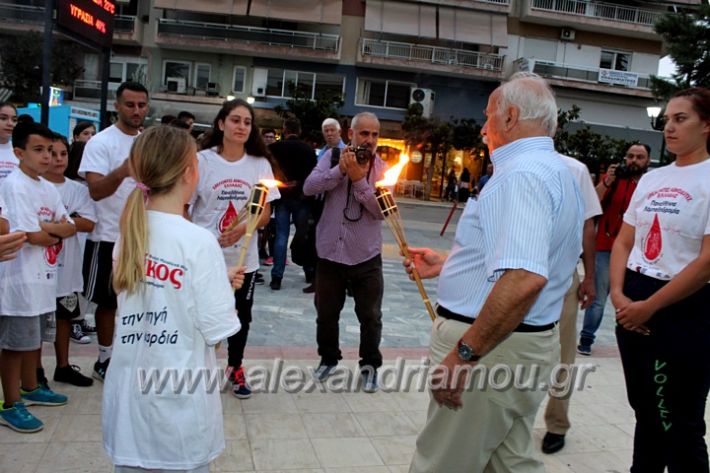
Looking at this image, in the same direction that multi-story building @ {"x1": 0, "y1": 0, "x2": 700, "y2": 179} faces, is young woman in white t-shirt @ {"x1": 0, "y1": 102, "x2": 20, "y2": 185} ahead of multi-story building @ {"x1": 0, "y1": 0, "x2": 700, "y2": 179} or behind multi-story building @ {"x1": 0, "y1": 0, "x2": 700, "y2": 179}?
ahead

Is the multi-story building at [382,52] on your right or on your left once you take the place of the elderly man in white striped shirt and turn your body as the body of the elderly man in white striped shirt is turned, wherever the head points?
on your right

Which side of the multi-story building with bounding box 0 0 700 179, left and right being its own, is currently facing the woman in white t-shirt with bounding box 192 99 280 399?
front

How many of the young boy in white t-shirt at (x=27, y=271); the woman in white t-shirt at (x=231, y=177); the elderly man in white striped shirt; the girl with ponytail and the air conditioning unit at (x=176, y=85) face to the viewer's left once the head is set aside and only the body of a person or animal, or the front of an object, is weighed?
1

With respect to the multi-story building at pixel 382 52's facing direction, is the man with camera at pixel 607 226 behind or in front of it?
in front

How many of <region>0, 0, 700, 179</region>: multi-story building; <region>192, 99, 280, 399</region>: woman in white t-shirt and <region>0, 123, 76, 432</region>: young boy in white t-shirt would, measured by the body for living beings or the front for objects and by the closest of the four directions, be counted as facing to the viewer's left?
0

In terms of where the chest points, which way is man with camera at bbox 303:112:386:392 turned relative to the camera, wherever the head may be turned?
toward the camera

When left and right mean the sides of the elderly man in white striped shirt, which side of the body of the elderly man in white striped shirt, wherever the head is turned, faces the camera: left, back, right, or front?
left

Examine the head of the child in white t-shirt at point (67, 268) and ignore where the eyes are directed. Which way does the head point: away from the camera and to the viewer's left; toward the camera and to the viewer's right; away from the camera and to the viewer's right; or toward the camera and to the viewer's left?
toward the camera and to the viewer's right

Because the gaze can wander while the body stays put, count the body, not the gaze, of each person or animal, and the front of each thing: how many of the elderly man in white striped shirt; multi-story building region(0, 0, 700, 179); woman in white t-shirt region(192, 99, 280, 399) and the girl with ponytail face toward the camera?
2

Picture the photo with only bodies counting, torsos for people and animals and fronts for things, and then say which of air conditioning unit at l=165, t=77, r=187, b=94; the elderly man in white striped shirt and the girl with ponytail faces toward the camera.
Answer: the air conditioning unit

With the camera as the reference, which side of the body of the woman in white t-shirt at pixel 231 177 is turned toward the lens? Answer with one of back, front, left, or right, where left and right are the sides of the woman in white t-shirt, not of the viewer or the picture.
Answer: front

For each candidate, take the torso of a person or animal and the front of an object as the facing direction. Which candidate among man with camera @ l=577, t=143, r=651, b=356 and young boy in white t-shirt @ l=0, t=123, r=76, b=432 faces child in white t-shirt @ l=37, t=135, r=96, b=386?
the man with camera

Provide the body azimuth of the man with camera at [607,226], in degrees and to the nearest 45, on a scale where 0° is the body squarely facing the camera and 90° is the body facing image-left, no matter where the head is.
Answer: approximately 45°

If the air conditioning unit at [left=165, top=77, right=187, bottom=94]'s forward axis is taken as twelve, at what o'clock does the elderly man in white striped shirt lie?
The elderly man in white striped shirt is roughly at 12 o'clock from the air conditioning unit.

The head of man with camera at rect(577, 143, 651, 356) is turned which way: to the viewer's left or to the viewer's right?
to the viewer's left

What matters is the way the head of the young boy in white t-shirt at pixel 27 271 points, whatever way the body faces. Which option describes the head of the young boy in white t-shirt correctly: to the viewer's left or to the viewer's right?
to the viewer's right

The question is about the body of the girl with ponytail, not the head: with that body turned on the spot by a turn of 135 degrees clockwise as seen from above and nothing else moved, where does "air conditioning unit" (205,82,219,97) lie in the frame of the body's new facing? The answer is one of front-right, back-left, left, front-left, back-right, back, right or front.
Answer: back
